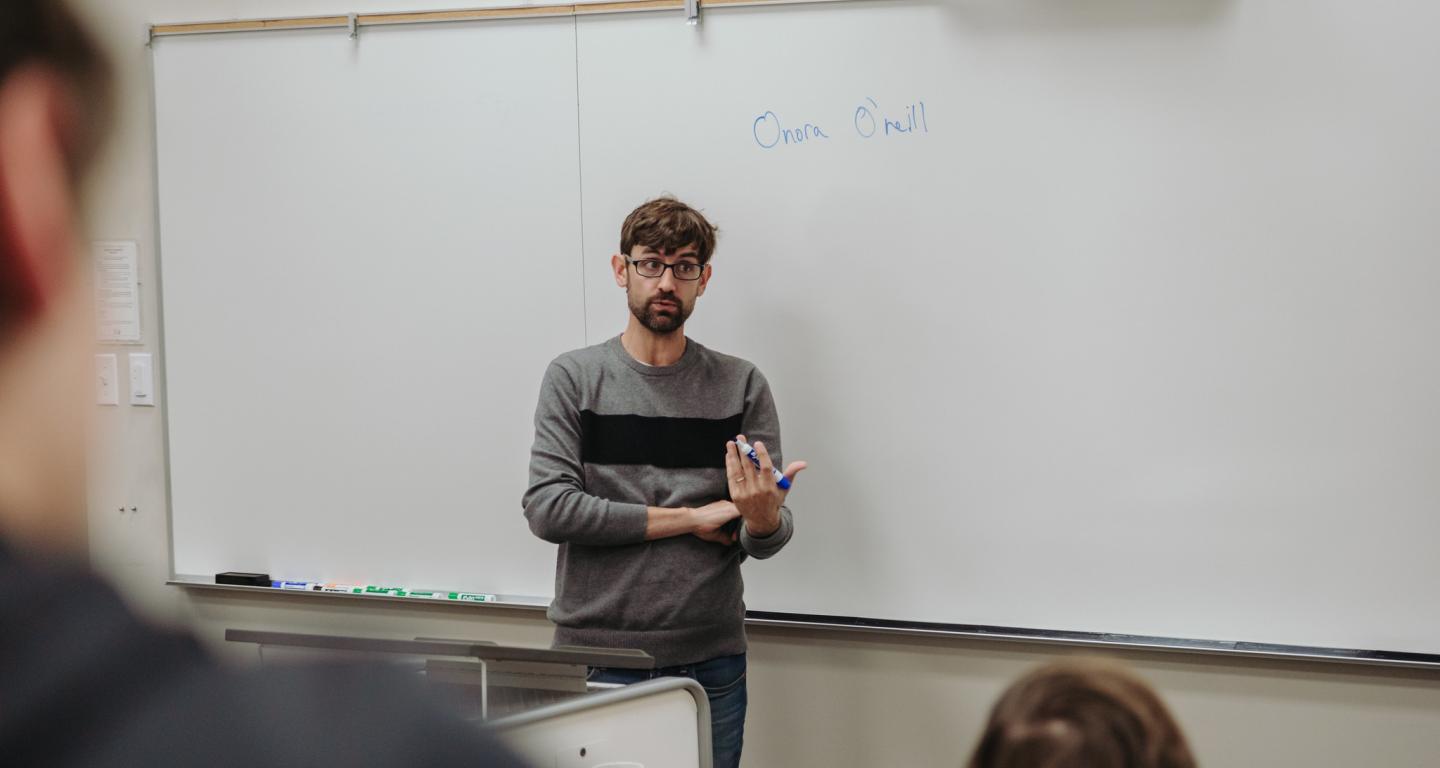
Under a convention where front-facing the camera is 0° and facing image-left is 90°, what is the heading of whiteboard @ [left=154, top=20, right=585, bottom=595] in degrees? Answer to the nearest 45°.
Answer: approximately 0°

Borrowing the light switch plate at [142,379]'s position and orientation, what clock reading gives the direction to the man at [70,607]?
The man is roughly at 12 o'clock from the light switch plate.

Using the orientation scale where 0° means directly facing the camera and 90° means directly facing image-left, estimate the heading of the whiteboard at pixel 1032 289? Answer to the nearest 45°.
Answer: approximately 0°

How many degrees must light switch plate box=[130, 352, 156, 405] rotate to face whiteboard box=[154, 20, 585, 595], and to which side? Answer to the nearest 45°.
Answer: approximately 45° to its left
